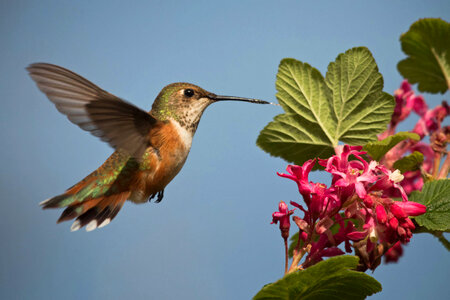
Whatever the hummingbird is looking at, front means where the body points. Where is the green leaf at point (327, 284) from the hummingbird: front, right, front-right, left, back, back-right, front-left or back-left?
front-right

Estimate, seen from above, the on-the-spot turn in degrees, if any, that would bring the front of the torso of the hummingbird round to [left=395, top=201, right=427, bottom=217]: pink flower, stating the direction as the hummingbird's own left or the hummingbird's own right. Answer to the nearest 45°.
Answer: approximately 45° to the hummingbird's own right

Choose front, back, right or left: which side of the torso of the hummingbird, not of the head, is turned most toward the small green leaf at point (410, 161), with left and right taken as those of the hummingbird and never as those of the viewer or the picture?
front

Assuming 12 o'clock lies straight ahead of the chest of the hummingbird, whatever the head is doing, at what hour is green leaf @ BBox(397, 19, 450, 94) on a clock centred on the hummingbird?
The green leaf is roughly at 12 o'clock from the hummingbird.

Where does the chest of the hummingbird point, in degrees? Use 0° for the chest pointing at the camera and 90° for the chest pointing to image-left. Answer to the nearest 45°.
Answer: approximately 270°

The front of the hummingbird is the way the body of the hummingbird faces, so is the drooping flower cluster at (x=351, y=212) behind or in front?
in front

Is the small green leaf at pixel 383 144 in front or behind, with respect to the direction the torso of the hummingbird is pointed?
in front

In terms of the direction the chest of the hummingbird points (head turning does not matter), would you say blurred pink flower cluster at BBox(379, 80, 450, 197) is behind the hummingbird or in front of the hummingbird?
in front
